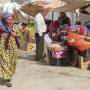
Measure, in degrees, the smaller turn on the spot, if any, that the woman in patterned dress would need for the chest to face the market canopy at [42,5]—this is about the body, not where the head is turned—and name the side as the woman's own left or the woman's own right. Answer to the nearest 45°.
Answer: approximately 135° to the woman's own left

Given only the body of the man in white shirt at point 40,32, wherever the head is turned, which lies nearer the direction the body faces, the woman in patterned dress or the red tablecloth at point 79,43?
the red tablecloth

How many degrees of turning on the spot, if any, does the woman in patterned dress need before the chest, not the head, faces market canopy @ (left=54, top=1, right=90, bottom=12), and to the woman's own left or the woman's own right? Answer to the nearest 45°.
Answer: approximately 90° to the woman's own left

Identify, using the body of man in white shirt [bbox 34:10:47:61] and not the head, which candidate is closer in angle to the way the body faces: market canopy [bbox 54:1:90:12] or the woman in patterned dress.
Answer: the market canopy

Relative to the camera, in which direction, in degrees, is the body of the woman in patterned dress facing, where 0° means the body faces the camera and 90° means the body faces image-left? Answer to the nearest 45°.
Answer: approximately 315°

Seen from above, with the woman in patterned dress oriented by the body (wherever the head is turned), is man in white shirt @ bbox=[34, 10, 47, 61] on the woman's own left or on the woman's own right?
on the woman's own left

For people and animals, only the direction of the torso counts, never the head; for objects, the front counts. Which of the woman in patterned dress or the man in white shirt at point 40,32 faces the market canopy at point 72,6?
the man in white shirt

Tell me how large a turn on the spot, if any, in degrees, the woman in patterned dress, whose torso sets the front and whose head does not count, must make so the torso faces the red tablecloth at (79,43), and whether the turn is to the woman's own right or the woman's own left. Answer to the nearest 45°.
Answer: approximately 90° to the woman's own left
